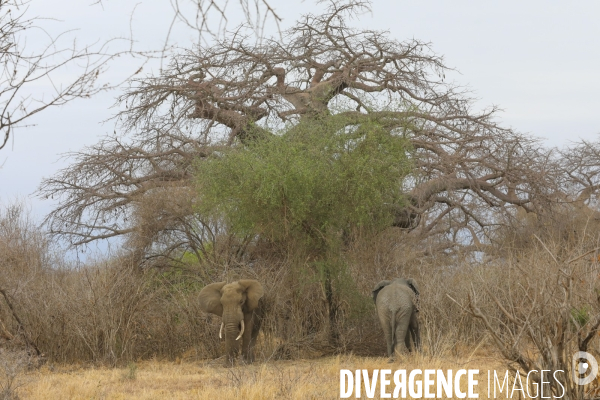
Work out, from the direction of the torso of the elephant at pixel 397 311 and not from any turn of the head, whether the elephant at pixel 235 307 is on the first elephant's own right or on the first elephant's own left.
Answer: on the first elephant's own left

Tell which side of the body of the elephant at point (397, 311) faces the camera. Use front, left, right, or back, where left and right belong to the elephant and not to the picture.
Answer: back
